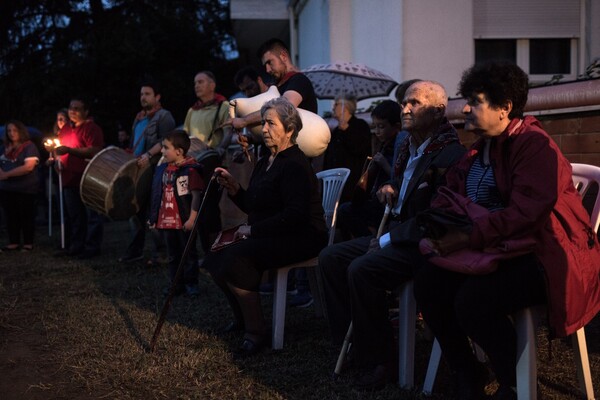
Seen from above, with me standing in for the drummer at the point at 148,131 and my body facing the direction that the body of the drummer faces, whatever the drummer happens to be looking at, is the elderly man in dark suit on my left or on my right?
on my left

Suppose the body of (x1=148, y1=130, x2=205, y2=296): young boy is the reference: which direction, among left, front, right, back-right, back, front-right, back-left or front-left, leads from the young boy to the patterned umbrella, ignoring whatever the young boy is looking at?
back

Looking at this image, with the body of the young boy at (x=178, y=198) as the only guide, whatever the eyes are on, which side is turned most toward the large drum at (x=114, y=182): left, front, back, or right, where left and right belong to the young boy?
right

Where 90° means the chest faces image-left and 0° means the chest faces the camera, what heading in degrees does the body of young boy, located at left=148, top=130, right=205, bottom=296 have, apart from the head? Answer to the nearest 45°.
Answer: approximately 45°

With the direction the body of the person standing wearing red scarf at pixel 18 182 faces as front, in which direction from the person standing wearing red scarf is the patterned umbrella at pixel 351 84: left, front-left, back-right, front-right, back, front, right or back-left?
left

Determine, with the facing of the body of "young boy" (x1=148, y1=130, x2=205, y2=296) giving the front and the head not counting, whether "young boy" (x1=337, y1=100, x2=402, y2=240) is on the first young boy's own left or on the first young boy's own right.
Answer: on the first young boy's own left

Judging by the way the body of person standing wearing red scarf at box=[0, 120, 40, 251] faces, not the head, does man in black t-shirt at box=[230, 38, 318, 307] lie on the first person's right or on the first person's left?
on the first person's left

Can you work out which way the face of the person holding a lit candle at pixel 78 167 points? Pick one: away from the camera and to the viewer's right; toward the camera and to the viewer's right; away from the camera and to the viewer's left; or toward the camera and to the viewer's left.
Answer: toward the camera and to the viewer's left
